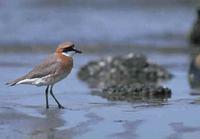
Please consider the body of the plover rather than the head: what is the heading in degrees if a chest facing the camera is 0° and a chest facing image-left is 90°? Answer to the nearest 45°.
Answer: approximately 270°
